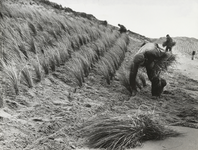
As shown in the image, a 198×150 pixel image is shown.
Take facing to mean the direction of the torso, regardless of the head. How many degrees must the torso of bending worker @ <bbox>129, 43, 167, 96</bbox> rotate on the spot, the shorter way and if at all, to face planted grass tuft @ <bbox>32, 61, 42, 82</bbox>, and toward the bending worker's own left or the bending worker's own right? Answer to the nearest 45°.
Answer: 0° — they already face it

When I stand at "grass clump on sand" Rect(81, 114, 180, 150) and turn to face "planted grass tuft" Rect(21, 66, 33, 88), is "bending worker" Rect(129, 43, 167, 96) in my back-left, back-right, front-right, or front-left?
front-right

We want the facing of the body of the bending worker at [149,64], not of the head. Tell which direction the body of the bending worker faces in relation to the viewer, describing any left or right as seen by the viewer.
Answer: facing the viewer and to the left of the viewer

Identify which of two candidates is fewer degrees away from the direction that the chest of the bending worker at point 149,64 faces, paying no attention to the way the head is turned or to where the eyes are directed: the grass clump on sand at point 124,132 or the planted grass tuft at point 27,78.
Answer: the planted grass tuft

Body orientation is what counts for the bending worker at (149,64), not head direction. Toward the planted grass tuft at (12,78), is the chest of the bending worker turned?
yes

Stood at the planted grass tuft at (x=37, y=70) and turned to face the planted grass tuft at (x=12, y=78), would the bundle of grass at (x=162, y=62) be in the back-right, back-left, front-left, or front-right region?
back-left

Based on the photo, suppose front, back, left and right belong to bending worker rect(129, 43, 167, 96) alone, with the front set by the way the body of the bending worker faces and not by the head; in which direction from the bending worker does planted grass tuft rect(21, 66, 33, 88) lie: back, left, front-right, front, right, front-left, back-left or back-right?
front
